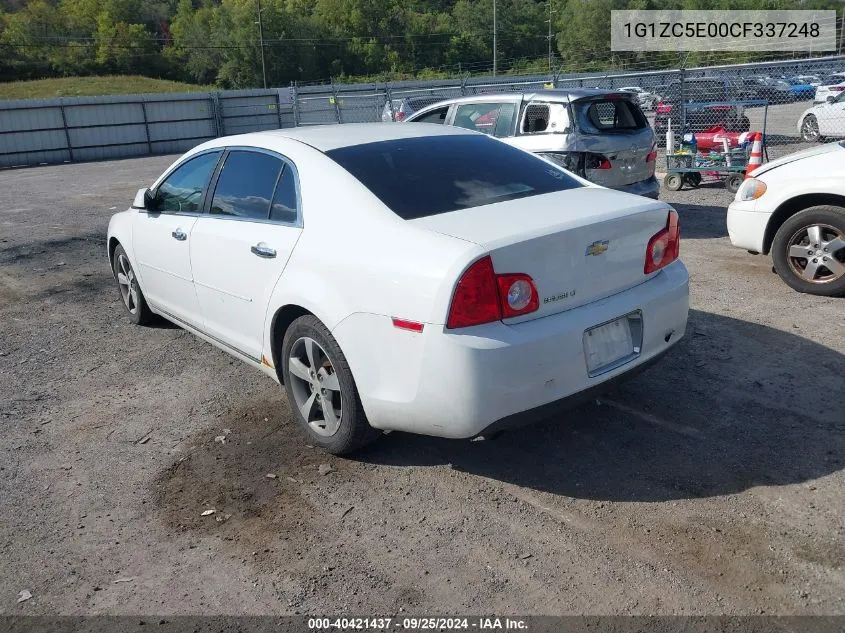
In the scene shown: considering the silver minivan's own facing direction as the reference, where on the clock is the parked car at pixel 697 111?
The parked car is roughly at 2 o'clock from the silver minivan.

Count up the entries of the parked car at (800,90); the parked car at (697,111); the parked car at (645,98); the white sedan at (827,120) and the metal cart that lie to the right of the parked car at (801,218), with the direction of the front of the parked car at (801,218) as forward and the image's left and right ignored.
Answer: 5

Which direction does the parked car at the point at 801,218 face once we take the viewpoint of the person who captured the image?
facing to the left of the viewer

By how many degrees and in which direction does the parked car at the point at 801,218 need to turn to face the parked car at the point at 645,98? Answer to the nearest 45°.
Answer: approximately 90° to its right

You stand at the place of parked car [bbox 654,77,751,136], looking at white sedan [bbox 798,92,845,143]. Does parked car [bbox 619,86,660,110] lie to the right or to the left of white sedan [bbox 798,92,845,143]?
left

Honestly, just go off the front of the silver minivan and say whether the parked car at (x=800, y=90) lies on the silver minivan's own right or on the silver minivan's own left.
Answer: on the silver minivan's own right

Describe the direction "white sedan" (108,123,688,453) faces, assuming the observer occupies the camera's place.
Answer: facing away from the viewer and to the left of the viewer

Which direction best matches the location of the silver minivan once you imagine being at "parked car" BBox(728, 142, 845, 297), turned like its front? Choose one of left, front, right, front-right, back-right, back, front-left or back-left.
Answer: front-right

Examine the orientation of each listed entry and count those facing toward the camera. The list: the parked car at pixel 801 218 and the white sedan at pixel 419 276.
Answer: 0

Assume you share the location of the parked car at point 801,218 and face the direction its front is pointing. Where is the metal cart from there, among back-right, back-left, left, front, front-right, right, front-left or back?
right

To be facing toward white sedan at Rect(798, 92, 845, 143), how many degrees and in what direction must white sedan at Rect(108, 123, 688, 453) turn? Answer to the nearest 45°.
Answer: approximately 90° to its right

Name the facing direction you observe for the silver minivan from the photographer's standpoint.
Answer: facing away from the viewer and to the left of the viewer
